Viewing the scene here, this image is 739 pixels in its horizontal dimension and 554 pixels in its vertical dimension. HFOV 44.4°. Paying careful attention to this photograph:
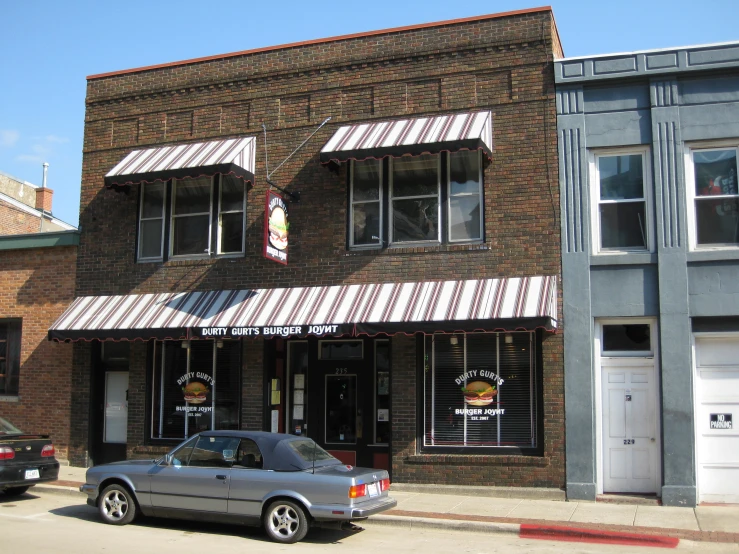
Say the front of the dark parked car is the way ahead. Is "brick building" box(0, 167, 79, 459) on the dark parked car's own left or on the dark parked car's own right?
on the dark parked car's own right

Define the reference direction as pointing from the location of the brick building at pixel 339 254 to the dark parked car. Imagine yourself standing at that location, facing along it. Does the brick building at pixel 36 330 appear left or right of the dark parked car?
right

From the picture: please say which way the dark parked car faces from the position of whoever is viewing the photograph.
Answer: facing away from the viewer and to the left of the viewer

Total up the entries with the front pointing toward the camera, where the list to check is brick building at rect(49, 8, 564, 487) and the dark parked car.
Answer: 1

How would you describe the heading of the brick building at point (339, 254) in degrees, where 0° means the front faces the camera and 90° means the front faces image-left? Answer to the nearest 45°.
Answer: approximately 0°

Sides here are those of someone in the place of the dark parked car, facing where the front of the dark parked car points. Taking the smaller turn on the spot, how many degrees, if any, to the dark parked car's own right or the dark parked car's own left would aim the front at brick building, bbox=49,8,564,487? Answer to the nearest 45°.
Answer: approximately 135° to the dark parked car's own right

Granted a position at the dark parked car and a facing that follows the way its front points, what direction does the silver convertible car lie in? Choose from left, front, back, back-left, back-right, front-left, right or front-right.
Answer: back

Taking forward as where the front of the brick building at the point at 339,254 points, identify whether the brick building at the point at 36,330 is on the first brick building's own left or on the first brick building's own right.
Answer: on the first brick building's own right
